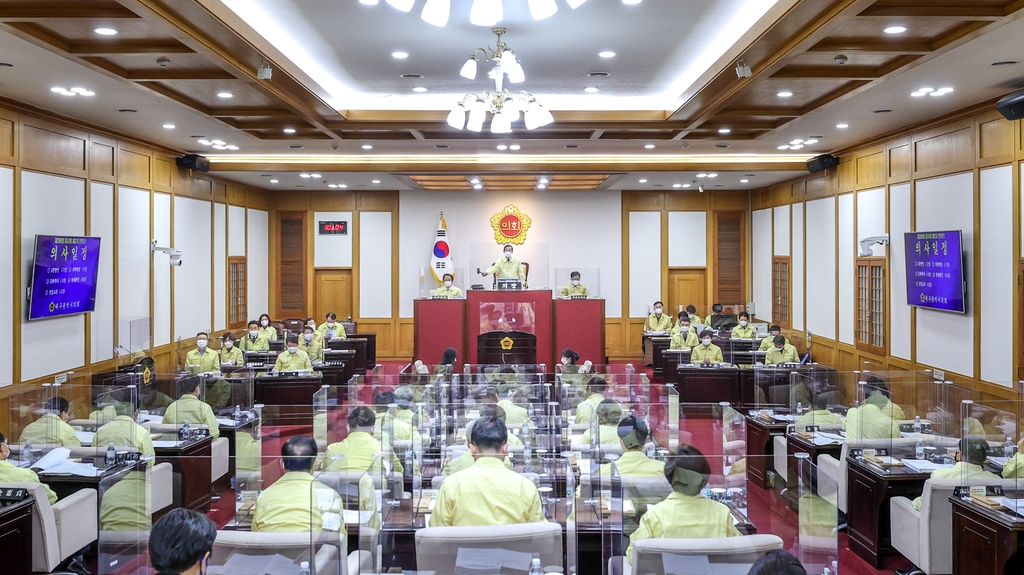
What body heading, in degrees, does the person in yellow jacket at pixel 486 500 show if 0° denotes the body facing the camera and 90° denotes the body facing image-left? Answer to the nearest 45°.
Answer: approximately 180°

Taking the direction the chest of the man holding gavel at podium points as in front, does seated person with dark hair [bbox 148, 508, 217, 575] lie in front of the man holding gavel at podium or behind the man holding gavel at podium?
in front

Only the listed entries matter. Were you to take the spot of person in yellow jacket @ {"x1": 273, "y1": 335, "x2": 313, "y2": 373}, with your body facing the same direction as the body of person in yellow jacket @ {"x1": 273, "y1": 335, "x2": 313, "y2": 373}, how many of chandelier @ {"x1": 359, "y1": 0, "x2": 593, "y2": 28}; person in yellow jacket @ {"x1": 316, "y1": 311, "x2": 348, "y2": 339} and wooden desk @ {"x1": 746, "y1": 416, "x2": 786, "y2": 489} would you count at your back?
1

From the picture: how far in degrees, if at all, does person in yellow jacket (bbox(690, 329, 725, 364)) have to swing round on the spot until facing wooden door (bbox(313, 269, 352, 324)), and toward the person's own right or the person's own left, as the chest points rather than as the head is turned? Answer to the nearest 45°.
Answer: approximately 135° to the person's own right

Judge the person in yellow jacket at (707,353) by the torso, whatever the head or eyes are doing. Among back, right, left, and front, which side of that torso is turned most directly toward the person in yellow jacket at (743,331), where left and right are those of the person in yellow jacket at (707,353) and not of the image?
back

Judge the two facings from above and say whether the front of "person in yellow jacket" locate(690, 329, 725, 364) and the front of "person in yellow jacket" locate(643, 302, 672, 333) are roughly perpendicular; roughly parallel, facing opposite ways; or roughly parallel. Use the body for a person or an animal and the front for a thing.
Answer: roughly parallel

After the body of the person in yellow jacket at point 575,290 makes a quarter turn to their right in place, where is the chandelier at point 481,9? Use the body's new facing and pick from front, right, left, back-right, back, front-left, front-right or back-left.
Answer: left

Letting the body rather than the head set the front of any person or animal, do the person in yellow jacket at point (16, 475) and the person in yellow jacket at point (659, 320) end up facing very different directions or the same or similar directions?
very different directions

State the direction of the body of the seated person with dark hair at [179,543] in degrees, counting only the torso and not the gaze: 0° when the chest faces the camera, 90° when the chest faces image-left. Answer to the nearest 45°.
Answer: approximately 225°

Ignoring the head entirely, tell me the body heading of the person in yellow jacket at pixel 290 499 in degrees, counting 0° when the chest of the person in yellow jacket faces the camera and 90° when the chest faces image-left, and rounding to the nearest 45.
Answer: approximately 180°

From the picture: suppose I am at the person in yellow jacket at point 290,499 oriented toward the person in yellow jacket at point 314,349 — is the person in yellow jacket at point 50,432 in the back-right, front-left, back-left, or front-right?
front-left

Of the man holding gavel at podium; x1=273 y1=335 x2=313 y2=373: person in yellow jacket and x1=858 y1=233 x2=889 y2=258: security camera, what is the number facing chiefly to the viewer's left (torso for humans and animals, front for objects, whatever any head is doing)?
1

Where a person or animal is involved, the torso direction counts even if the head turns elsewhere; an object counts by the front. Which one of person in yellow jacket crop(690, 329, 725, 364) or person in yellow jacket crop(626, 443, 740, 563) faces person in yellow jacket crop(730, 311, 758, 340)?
person in yellow jacket crop(626, 443, 740, 563)

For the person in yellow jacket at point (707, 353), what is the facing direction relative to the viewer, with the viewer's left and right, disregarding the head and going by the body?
facing the viewer

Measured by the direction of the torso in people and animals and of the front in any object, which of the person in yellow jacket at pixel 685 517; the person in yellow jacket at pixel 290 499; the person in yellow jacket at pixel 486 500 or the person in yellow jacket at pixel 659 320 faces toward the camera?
the person in yellow jacket at pixel 659 320

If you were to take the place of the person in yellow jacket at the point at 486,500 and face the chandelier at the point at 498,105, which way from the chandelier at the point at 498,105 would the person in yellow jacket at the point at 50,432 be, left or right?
left

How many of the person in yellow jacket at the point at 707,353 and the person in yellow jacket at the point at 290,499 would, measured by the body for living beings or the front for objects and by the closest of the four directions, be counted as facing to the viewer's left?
0

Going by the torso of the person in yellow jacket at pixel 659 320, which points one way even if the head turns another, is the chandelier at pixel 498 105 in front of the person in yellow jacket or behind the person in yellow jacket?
in front

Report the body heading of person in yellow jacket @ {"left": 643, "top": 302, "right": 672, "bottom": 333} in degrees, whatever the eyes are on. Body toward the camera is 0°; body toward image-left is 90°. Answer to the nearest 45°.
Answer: approximately 0°

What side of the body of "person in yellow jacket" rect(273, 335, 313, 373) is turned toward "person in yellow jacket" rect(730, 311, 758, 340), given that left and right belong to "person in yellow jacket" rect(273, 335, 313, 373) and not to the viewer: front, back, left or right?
left
